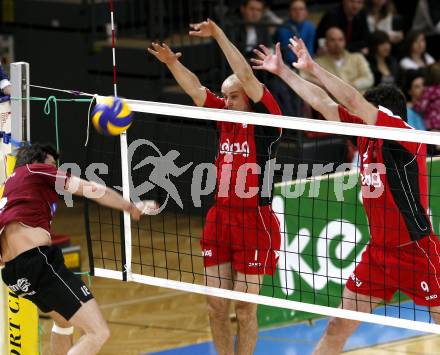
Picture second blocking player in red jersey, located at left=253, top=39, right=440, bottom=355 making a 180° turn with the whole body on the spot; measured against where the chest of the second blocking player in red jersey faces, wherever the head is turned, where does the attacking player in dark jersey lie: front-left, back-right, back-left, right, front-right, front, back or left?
back-left

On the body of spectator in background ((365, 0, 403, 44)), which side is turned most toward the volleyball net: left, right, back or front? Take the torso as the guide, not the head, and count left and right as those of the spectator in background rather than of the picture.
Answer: front

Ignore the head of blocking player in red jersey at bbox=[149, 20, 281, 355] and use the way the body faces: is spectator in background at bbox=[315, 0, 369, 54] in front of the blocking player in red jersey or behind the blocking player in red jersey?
behind

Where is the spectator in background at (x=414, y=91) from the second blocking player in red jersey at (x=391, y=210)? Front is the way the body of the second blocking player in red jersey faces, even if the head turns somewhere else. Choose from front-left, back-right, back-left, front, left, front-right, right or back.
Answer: back-right

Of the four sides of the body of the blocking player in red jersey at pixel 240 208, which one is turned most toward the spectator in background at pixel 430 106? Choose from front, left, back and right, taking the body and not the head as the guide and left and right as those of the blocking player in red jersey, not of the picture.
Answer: back

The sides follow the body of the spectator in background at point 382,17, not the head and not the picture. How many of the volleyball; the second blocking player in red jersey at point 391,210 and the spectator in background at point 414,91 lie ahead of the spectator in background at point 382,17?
3

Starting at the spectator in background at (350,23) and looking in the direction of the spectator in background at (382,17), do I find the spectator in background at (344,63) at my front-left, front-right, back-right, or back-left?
back-right

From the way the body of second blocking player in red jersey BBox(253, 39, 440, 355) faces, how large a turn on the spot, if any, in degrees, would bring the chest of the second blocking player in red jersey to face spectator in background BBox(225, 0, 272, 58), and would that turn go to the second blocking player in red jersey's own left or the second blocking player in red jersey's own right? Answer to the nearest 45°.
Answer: approximately 135° to the second blocking player in red jersey's own right

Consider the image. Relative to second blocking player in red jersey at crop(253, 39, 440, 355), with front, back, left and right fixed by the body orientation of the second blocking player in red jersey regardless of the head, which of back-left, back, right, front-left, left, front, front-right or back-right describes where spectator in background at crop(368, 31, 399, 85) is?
back-right

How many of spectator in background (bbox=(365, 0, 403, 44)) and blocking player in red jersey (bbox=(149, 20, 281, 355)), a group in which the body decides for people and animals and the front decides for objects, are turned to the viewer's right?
0

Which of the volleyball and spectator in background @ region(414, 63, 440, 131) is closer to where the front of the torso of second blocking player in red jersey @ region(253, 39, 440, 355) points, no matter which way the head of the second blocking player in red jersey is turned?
the volleyball

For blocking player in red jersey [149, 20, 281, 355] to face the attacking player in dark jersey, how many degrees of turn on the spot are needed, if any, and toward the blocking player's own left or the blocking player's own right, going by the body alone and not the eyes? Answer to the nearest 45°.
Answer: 0° — they already face them

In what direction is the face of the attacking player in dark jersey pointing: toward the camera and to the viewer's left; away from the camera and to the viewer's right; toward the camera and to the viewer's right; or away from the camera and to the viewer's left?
away from the camera and to the viewer's right

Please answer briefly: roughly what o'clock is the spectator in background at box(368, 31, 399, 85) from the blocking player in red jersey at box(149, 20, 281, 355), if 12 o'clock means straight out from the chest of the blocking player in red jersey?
The spectator in background is roughly at 5 o'clock from the blocking player in red jersey.

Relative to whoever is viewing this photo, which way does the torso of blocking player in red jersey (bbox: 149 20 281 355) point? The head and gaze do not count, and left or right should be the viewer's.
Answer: facing the viewer and to the left of the viewer

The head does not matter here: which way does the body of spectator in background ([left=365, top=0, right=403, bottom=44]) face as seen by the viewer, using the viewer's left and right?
facing the viewer

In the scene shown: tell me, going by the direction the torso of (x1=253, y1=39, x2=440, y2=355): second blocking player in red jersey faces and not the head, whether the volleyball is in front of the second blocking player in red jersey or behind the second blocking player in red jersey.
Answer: in front
